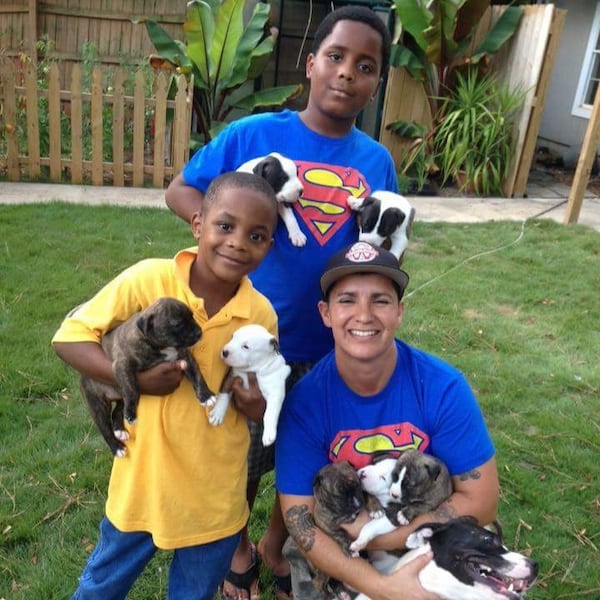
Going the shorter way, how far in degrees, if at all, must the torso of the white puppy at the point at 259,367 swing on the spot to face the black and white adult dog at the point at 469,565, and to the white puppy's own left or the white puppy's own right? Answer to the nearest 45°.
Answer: approximately 90° to the white puppy's own left

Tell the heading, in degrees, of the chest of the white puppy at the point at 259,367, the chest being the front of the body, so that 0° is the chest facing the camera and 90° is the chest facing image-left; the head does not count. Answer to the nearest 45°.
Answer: approximately 45°

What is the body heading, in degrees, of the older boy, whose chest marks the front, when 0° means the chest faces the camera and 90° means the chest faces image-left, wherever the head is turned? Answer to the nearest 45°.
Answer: approximately 0°

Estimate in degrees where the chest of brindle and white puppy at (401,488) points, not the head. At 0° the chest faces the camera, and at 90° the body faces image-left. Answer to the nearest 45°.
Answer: approximately 45°

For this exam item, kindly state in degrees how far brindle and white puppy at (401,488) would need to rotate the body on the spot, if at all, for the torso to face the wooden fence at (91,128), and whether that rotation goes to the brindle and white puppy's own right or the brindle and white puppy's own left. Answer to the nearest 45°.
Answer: approximately 90° to the brindle and white puppy's own right
